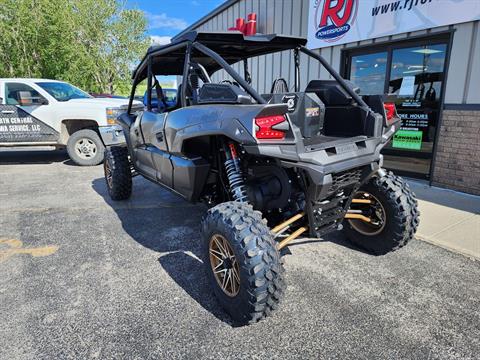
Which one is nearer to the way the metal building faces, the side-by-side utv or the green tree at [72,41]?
the side-by-side utv

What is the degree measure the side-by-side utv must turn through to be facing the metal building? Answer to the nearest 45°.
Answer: approximately 90° to its right

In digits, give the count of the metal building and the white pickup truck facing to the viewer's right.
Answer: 1

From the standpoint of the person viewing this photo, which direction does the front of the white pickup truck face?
facing to the right of the viewer

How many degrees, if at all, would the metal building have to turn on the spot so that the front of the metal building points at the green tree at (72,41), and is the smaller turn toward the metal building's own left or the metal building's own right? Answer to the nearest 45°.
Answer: approximately 90° to the metal building's own right

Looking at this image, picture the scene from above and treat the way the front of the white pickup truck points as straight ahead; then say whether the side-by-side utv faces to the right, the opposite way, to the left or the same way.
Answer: to the left

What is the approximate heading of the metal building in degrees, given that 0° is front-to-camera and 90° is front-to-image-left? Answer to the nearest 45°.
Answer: approximately 45°

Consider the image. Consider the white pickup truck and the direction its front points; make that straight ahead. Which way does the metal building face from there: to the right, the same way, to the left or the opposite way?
the opposite way

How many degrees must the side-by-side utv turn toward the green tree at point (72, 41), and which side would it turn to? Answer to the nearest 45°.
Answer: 0° — it already faces it

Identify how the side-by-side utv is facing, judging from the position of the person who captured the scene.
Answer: facing away from the viewer and to the left of the viewer
